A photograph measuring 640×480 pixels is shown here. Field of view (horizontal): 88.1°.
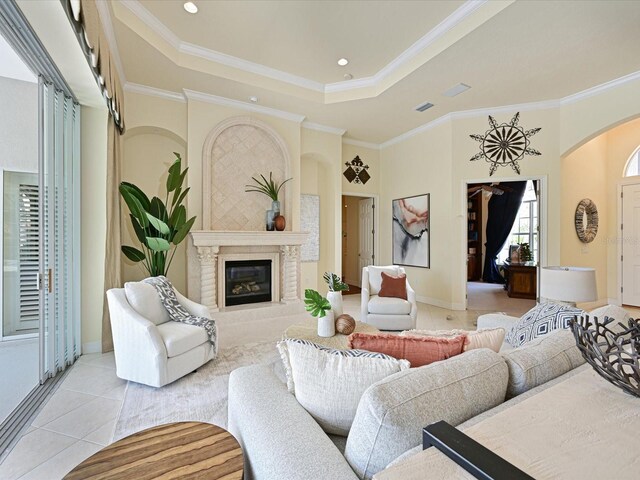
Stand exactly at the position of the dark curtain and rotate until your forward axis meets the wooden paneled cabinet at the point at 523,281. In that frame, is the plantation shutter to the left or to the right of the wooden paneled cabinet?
right

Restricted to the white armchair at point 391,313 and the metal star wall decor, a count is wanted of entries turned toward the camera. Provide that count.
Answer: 2

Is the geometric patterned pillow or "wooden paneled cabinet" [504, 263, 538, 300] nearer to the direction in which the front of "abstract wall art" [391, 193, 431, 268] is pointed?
the geometric patterned pillow

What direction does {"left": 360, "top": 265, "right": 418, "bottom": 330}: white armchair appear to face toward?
toward the camera

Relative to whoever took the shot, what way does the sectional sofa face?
facing away from the viewer and to the left of the viewer

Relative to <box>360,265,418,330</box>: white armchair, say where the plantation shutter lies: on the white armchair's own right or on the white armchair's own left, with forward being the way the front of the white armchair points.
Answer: on the white armchair's own right

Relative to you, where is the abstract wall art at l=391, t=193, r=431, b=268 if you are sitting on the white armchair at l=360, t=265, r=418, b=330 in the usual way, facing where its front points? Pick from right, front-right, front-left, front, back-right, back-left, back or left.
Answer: back

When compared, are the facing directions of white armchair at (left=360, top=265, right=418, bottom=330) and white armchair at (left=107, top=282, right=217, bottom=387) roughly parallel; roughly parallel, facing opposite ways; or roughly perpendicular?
roughly perpendicular

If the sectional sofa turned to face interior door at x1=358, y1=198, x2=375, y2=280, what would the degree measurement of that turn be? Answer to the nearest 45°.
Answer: approximately 45° to its right

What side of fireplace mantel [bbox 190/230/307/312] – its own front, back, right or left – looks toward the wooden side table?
front

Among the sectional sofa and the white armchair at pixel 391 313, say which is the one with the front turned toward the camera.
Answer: the white armchair

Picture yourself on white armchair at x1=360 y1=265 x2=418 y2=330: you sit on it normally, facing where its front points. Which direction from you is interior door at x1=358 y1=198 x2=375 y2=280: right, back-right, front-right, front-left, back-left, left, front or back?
back

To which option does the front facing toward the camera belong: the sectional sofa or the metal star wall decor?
the metal star wall decor

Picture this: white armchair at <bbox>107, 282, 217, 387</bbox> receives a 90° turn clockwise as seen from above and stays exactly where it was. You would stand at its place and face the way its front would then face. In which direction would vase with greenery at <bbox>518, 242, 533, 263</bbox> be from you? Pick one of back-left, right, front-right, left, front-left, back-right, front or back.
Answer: back-left

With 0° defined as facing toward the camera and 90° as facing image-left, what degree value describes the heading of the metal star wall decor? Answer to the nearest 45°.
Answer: approximately 0°

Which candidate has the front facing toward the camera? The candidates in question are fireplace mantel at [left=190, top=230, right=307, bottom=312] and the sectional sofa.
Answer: the fireplace mantel
